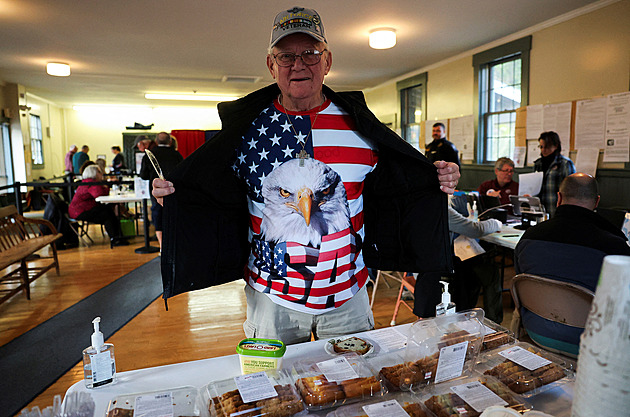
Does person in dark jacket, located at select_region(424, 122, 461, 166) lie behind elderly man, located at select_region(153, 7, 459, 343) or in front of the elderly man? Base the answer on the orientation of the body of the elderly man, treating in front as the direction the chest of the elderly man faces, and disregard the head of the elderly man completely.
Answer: behind

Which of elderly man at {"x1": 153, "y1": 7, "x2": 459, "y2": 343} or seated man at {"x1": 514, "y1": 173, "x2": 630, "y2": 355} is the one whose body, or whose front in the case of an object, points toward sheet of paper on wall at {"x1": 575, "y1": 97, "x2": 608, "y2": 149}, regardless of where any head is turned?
the seated man

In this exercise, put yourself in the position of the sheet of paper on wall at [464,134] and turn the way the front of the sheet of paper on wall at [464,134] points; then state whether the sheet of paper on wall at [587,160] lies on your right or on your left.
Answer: on your left

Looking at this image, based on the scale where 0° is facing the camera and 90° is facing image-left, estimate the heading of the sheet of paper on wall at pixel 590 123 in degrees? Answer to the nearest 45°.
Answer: approximately 45°

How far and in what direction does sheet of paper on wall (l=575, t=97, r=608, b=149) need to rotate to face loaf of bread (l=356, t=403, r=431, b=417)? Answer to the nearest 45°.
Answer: approximately 45° to its left

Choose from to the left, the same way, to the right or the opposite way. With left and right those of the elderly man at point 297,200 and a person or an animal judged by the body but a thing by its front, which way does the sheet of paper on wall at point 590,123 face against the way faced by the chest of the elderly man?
to the right

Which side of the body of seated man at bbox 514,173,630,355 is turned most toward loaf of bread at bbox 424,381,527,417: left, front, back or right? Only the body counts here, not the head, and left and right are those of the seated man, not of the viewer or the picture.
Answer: back

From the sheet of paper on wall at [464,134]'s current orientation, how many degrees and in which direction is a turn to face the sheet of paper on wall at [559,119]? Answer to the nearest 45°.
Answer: approximately 90° to its left

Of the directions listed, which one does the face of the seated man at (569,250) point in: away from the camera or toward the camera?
away from the camera

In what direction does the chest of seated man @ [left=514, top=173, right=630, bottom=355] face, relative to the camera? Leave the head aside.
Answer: away from the camera

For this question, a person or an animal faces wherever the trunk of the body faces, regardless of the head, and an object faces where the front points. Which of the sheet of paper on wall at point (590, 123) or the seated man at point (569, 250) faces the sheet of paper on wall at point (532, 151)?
the seated man
